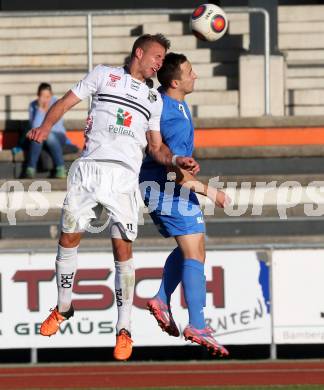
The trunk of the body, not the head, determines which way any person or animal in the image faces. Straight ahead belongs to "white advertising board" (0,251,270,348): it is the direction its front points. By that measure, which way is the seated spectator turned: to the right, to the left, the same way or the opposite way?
the same way

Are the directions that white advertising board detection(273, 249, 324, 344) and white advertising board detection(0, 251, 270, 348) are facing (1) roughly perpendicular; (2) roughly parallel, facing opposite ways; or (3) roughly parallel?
roughly parallel

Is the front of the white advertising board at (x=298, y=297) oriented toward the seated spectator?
no

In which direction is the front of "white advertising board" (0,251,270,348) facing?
toward the camera

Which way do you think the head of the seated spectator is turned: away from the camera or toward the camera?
toward the camera

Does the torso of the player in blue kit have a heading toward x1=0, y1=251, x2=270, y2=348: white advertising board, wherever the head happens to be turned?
no

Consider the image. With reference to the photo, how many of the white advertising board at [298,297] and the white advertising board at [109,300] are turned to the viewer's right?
0

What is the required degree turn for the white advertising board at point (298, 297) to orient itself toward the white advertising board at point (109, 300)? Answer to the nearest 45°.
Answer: approximately 90° to its right

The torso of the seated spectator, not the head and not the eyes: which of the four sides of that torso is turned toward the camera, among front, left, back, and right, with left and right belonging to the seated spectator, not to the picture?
front

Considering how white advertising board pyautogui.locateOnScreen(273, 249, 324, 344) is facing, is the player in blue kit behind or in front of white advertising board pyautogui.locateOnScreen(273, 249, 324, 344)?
in front
